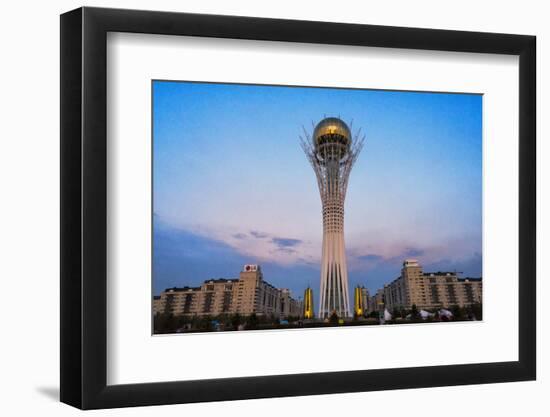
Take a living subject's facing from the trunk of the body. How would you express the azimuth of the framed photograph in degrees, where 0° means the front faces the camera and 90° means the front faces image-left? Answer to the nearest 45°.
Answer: approximately 315°
